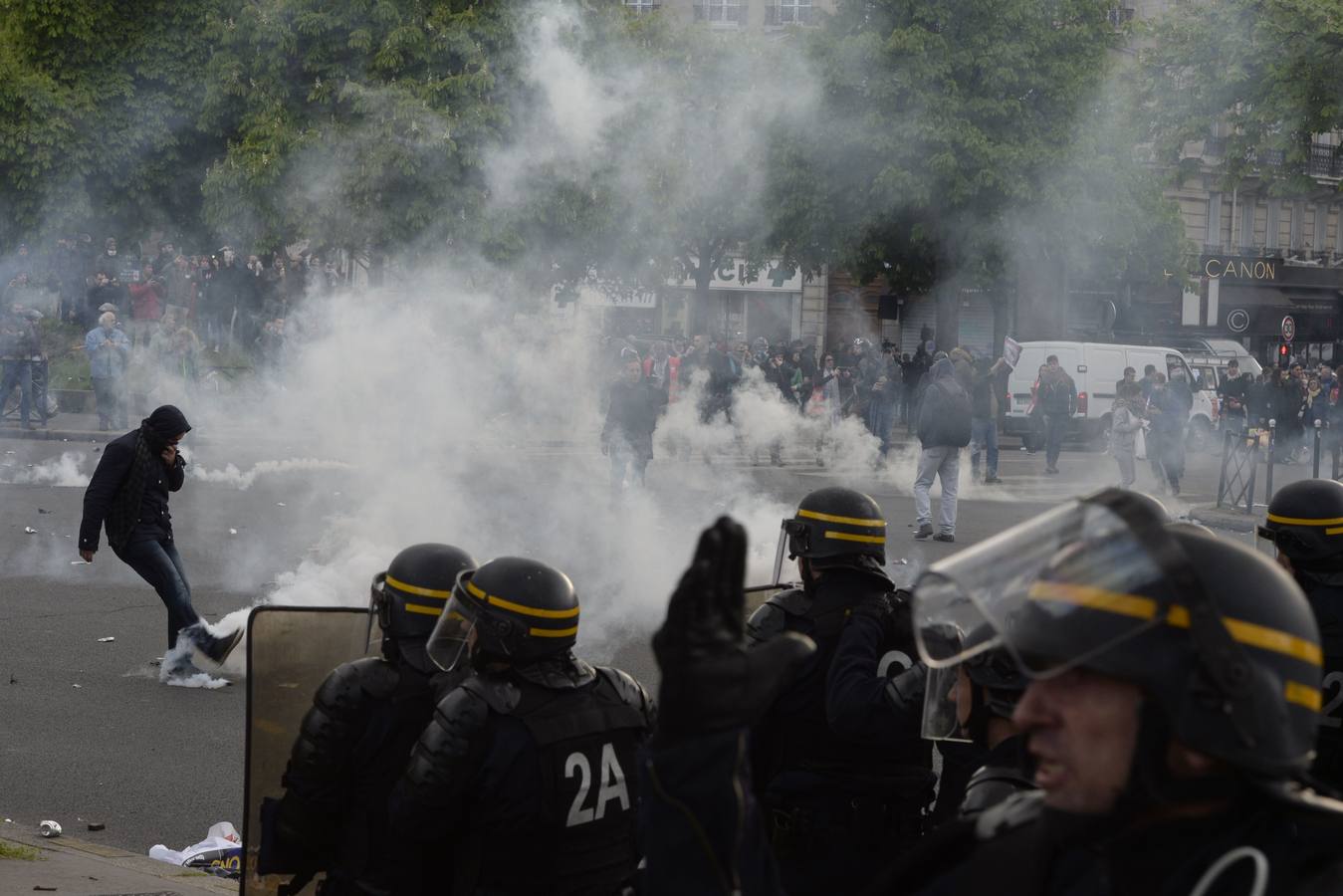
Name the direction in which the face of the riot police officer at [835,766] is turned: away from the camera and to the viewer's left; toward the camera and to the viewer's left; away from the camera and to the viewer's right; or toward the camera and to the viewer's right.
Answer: away from the camera and to the viewer's left

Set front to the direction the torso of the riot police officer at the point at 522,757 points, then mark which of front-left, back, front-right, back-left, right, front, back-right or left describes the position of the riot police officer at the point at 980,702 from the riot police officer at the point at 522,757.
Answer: back-right

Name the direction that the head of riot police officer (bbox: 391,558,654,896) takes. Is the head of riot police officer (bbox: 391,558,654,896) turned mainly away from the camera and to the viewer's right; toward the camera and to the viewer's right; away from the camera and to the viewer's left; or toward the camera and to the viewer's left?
away from the camera and to the viewer's left

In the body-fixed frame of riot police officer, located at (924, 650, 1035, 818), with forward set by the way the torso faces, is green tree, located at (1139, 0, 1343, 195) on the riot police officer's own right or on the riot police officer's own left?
on the riot police officer's own right

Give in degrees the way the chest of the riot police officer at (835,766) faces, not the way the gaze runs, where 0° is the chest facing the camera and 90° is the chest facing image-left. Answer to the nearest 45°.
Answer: approximately 135°

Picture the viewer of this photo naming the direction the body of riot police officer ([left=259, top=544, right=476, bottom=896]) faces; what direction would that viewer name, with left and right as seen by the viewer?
facing away from the viewer and to the left of the viewer

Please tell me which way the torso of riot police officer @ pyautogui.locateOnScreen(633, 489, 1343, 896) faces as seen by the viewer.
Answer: to the viewer's left
